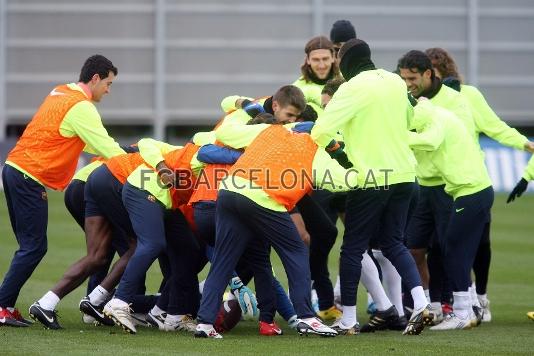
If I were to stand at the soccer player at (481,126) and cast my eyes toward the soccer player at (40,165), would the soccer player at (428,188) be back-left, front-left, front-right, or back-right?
front-left

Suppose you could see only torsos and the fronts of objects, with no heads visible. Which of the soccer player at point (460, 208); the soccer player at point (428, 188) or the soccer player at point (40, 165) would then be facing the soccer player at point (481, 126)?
the soccer player at point (40, 165)

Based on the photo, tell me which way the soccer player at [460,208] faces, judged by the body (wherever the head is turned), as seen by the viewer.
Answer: to the viewer's left

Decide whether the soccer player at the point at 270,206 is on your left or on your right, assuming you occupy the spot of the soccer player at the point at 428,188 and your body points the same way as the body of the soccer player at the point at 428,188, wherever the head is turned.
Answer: on your left

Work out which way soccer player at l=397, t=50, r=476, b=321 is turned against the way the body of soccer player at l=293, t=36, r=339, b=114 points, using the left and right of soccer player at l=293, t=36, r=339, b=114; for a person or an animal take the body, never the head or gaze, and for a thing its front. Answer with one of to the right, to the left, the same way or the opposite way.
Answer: to the right

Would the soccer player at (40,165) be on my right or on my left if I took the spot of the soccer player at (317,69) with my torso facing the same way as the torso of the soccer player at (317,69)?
on my right

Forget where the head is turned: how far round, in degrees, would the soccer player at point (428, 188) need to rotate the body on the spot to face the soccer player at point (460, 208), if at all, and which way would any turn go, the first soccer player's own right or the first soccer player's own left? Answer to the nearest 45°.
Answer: approximately 135° to the first soccer player's own left

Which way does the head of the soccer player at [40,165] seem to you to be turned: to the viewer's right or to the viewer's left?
to the viewer's right

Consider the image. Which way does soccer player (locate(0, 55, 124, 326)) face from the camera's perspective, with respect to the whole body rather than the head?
to the viewer's right

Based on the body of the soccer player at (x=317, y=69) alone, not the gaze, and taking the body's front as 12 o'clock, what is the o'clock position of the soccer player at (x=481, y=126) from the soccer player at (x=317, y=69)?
the soccer player at (x=481, y=126) is roughly at 9 o'clock from the soccer player at (x=317, y=69).

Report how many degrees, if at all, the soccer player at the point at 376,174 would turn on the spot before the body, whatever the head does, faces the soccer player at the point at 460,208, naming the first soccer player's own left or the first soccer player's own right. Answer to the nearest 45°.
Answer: approximately 90° to the first soccer player's own right

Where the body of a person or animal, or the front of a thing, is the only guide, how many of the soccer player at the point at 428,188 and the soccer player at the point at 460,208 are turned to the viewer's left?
2

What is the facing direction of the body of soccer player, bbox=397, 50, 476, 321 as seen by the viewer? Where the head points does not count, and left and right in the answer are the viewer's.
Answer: facing to the left of the viewer

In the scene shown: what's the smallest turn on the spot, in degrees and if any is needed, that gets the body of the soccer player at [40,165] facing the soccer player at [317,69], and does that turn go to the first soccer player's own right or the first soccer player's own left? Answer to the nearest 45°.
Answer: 0° — they already face them

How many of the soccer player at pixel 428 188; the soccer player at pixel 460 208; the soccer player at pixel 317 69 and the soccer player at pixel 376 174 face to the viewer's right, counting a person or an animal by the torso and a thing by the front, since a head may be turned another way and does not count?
0

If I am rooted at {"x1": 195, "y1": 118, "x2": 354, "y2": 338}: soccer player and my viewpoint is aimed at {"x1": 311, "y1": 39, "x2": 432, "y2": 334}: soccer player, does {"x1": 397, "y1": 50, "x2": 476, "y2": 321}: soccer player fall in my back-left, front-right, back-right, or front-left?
front-left

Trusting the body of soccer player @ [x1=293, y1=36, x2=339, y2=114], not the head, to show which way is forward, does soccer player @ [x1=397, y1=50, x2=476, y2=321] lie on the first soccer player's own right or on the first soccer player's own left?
on the first soccer player's own left

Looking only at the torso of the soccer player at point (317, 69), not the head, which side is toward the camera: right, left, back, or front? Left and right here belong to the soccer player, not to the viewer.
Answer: front

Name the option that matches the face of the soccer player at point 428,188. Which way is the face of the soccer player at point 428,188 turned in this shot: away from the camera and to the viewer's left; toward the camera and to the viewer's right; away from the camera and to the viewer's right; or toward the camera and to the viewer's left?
toward the camera and to the viewer's left
